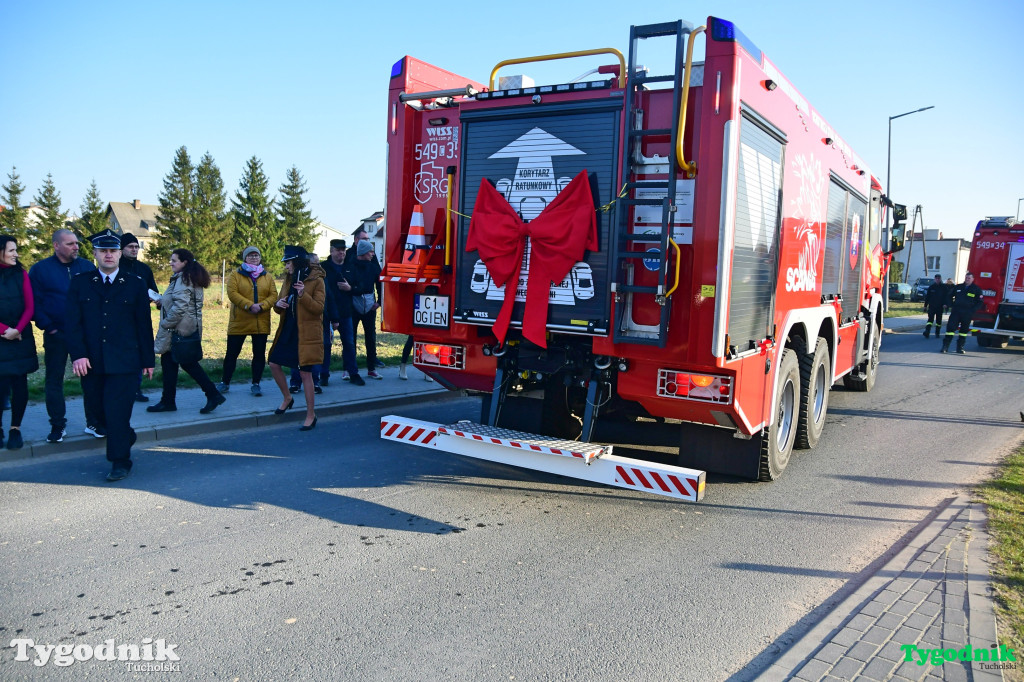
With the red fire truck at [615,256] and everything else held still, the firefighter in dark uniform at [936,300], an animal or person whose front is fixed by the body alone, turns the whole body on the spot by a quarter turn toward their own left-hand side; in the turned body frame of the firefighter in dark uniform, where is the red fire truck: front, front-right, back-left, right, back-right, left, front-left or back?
right

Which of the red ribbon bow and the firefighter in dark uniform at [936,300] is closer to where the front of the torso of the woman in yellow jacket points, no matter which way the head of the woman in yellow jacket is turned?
the red ribbon bow

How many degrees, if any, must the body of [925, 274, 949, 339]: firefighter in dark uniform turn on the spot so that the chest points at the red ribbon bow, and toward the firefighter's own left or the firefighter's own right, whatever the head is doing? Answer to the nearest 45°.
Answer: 0° — they already face it

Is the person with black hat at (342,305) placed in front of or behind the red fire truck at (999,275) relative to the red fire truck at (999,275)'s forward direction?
behind

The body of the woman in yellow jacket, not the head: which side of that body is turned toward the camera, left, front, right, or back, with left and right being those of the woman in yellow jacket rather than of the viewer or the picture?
front

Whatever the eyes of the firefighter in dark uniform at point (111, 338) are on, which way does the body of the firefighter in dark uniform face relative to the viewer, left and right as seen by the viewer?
facing the viewer

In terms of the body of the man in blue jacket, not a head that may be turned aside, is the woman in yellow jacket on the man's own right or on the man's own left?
on the man's own left

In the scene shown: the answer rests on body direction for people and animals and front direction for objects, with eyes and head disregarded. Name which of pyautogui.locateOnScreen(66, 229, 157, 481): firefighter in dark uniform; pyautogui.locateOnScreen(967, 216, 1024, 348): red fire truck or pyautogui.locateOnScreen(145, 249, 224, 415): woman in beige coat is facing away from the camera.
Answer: the red fire truck

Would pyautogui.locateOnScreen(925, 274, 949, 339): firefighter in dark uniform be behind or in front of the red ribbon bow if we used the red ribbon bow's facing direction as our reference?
behind

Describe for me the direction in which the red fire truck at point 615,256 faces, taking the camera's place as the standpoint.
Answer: facing away from the viewer and to the right of the viewer

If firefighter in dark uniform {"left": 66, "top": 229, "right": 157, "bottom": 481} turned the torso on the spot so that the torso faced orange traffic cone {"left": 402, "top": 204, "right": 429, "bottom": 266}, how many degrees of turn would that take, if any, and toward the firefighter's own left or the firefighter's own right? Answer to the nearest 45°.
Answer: approximately 90° to the firefighter's own left

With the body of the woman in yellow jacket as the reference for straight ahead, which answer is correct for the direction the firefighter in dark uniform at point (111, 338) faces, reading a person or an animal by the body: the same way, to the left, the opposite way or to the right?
the same way

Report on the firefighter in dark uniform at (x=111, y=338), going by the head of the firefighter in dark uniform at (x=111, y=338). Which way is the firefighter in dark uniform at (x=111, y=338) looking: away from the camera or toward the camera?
toward the camera
